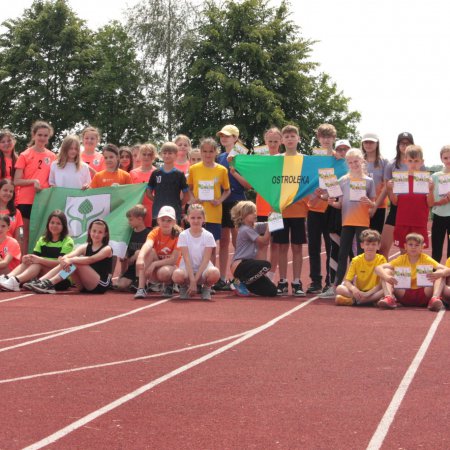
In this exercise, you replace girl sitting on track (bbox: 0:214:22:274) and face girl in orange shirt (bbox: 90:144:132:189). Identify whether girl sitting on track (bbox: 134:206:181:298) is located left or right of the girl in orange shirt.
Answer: right

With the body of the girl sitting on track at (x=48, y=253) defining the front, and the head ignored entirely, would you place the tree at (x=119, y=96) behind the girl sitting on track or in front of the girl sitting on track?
behind

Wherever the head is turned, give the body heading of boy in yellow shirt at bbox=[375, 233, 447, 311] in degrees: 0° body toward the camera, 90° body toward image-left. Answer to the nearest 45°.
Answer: approximately 0°

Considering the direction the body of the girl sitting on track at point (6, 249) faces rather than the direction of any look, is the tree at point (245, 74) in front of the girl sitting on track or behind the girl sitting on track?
behind

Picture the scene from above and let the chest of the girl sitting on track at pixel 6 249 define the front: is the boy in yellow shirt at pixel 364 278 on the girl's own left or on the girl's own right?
on the girl's own left
